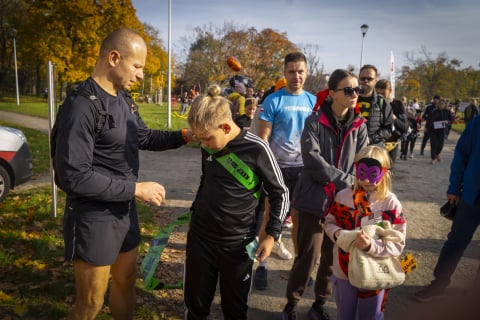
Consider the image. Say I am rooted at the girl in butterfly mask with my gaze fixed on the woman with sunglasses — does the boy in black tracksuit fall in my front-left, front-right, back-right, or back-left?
front-left

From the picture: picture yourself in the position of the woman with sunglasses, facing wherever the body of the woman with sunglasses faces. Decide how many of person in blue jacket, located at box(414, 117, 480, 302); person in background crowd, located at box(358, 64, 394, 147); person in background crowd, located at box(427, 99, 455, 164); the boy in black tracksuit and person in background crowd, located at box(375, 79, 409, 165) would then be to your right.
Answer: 1

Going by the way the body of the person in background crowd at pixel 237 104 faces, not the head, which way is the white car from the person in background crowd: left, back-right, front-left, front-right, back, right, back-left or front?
front-right

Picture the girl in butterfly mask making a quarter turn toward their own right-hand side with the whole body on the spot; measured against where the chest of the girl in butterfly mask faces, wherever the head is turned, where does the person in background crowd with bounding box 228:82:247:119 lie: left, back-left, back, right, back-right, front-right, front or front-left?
front-right

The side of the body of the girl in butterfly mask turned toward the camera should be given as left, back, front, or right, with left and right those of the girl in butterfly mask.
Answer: front

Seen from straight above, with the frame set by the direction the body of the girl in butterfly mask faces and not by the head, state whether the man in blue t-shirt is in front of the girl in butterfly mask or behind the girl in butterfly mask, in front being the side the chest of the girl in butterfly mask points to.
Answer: behind

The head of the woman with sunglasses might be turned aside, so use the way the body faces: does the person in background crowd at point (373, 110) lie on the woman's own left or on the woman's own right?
on the woman's own left

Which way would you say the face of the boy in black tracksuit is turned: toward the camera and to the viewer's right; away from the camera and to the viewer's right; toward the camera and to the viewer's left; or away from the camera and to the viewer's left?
toward the camera and to the viewer's left

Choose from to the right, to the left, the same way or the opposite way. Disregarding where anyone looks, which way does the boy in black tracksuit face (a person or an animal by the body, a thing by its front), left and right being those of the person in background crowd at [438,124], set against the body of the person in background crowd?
the same way

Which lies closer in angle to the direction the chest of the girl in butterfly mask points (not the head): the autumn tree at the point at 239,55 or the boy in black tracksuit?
the boy in black tracksuit

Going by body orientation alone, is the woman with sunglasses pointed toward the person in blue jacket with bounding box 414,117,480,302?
no

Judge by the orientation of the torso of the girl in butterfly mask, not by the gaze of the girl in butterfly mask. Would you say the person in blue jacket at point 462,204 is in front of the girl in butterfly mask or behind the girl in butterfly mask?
behind

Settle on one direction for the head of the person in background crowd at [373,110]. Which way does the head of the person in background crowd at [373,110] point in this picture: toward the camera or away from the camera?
toward the camera

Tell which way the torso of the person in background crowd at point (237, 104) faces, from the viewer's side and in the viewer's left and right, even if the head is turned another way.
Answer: facing the viewer and to the left of the viewer

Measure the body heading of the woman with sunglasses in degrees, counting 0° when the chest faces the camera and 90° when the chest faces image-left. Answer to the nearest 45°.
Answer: approximately 315°

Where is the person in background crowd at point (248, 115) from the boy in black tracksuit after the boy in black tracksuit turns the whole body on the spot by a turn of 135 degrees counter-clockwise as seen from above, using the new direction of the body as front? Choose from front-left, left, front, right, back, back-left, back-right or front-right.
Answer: left

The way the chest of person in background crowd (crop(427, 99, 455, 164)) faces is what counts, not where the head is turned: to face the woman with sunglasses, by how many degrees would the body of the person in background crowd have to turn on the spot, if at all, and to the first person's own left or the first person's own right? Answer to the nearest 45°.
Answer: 0° — they already face them
